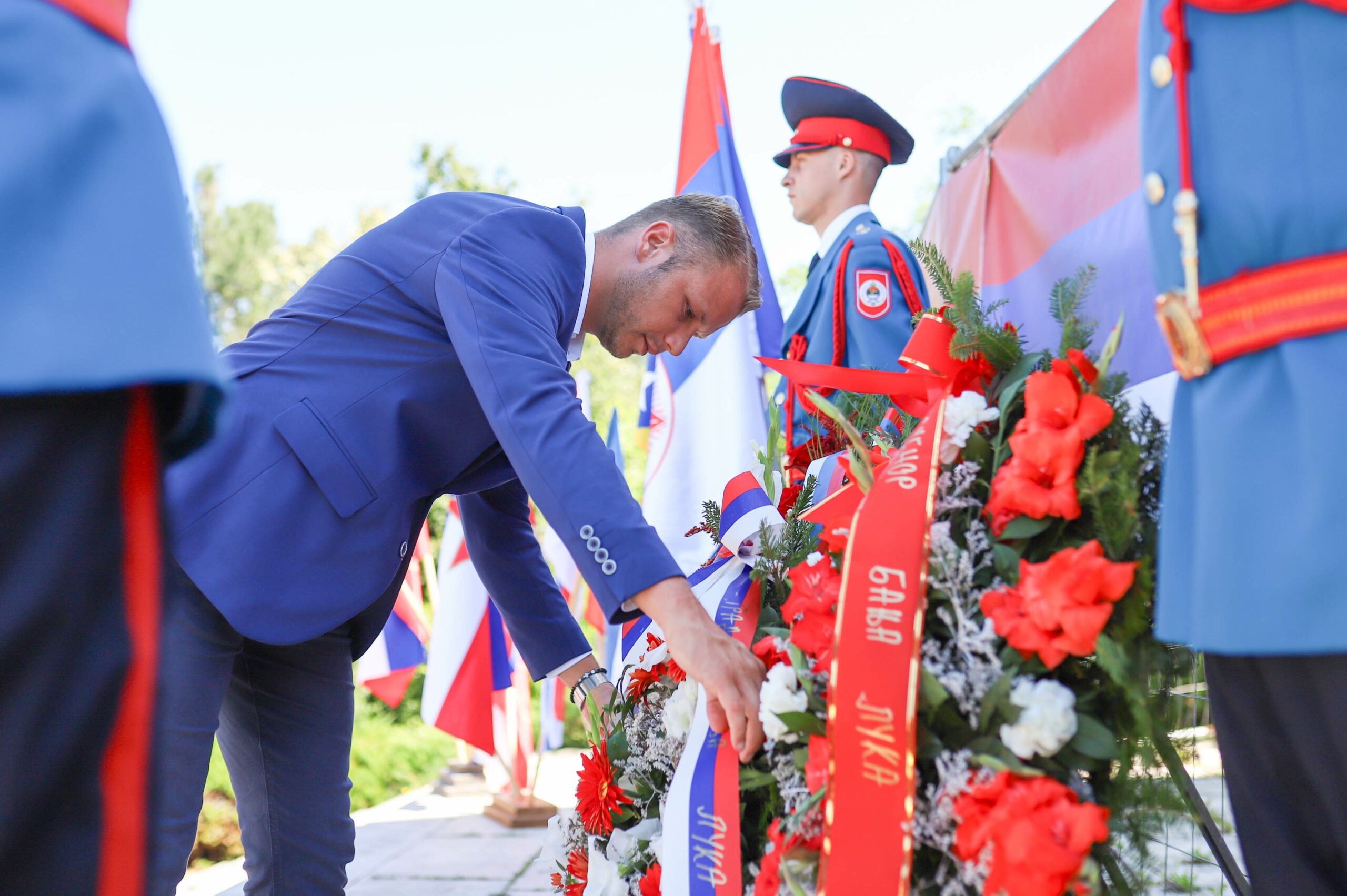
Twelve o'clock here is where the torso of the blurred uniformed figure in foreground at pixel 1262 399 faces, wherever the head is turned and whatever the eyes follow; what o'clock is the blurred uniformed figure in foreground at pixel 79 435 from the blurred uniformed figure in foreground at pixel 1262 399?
the blurred uniformed figure in foreground at pixel 79 435 is roughly at 12 o'clock from the blurred uniformed figure in foreground at pixel 1262 399.

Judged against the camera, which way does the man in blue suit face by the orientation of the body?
to the viewer's right

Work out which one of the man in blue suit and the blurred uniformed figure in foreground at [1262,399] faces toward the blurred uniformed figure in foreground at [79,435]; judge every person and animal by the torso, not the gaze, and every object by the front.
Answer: the blurred uniformed figure in foreground at [1262,399]

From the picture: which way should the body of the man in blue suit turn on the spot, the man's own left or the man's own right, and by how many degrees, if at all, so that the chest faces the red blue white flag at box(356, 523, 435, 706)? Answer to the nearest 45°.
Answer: approximately 90° to the man's own left

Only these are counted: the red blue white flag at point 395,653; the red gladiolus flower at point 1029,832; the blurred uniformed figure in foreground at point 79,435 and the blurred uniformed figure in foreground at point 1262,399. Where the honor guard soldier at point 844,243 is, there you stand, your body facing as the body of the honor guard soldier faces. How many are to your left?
3

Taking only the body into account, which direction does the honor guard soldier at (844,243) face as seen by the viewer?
to the viewer's left
